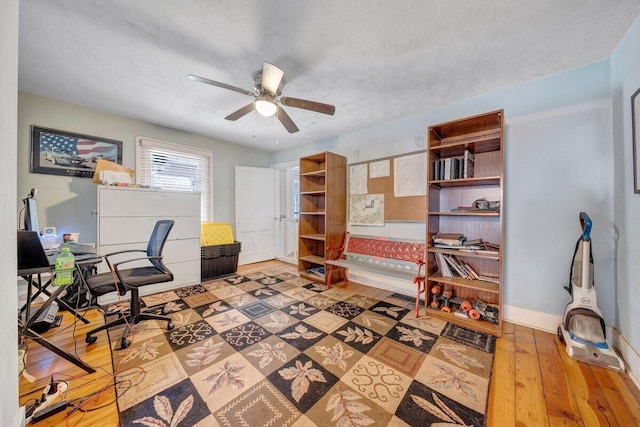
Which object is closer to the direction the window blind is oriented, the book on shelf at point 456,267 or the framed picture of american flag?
the book on shelf

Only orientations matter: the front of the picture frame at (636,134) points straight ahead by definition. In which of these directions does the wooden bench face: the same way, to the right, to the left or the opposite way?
to the left

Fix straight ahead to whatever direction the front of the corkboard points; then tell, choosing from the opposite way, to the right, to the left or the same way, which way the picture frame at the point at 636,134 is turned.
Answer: to the right

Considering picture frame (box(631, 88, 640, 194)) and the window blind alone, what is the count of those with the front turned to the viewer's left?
1

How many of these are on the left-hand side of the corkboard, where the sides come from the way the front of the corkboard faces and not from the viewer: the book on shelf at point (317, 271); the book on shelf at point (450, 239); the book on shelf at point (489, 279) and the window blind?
2

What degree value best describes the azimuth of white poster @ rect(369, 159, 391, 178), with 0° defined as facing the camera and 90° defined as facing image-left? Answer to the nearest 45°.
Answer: approximately 45°

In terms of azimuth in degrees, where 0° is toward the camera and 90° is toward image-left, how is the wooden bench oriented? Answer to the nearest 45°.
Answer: approximately 45°

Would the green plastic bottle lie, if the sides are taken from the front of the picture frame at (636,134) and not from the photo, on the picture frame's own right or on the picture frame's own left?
on the picture frame's own left

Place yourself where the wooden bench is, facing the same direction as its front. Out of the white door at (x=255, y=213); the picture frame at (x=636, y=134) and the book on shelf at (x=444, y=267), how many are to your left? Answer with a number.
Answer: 2

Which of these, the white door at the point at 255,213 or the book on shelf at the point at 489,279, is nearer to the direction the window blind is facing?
the book on shelf

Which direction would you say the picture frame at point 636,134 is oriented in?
to the viewer's left

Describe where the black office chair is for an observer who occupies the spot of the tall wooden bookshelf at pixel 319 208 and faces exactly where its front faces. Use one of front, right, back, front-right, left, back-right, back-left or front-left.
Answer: front

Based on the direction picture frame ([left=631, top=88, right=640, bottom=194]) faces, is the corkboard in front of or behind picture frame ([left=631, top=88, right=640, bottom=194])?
in front

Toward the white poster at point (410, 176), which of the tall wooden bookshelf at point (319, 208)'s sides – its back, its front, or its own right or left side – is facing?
left

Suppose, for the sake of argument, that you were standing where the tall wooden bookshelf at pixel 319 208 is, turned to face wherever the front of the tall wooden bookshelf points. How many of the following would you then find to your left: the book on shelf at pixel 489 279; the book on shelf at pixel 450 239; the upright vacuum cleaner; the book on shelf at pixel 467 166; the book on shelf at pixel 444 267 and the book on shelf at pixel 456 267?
6

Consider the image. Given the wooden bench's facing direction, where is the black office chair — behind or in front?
in front

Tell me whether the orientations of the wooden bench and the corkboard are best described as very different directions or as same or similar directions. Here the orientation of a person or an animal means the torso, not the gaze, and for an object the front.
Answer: same or similar directions
